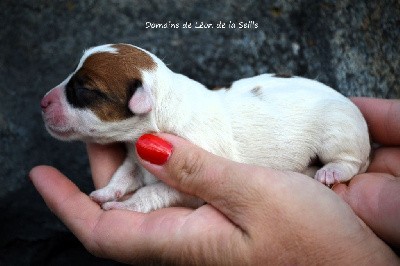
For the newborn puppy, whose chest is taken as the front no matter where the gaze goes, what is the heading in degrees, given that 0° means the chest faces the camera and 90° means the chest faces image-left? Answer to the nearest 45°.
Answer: approximately 90°
